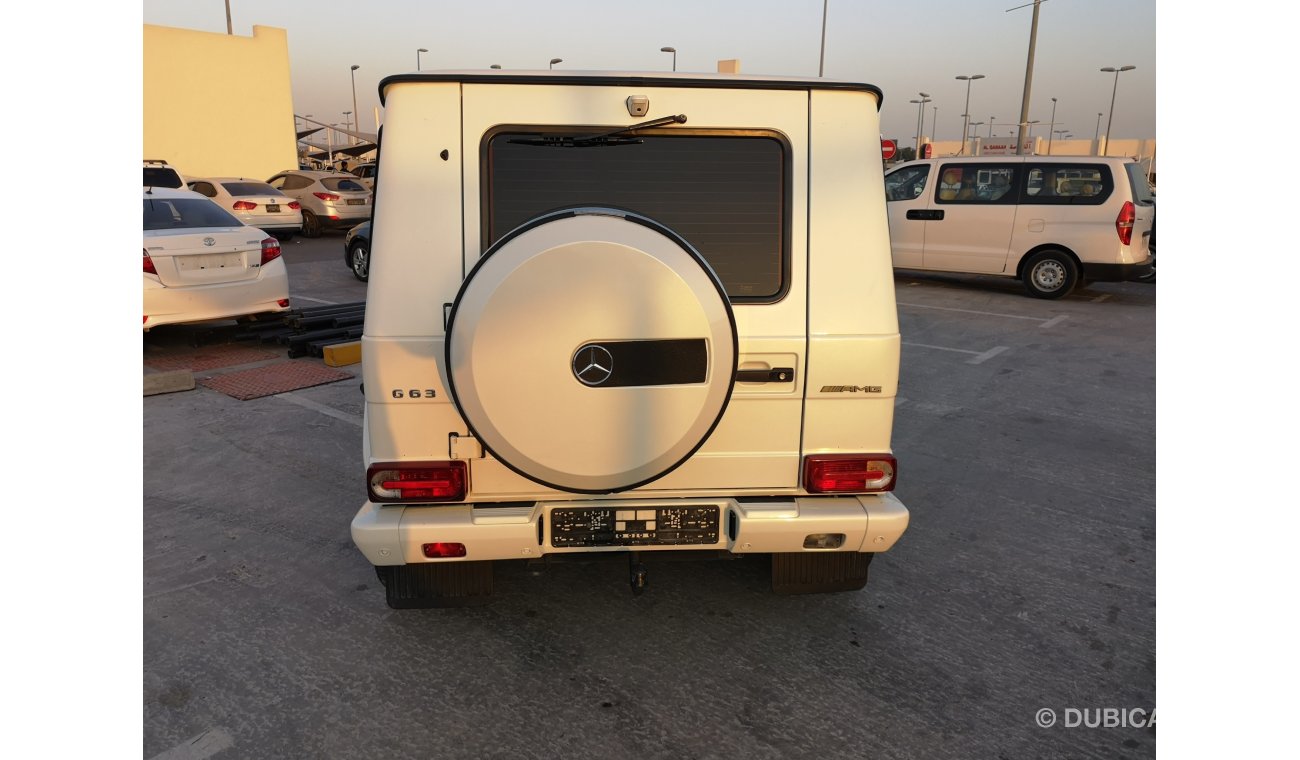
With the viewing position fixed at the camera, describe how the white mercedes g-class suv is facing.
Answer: facing away from the viewer

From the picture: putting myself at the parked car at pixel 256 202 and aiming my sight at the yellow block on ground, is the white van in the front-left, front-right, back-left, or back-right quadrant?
front-left

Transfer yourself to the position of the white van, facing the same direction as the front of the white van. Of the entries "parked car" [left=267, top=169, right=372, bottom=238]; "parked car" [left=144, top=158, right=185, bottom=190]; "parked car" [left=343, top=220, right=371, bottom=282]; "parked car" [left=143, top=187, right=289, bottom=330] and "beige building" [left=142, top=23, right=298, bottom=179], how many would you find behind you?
0

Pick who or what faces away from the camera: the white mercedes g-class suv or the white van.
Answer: the white mercedes g-class suv

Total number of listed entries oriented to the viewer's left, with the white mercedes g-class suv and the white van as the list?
1

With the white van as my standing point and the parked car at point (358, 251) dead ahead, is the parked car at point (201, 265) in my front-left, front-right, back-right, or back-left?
front-left

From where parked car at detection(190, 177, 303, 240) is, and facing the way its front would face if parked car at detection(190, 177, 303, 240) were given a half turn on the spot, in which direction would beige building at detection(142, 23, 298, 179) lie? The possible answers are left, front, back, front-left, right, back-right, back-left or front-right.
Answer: back-left

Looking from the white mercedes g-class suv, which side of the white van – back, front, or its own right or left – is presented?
left

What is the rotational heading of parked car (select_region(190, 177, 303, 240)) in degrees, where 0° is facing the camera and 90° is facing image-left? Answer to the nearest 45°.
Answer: approximately 135°

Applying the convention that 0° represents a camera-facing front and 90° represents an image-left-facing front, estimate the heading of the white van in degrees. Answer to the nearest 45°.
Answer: approximately 90°

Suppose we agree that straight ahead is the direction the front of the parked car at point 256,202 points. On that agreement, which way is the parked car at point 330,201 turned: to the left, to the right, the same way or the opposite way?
the same way

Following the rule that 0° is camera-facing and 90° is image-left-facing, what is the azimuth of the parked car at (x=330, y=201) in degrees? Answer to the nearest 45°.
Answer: approximately 135°

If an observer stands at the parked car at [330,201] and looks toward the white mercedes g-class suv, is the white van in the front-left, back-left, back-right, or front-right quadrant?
front-left

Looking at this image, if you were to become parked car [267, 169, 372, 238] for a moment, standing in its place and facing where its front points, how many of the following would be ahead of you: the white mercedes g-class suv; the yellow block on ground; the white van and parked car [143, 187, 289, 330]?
0
